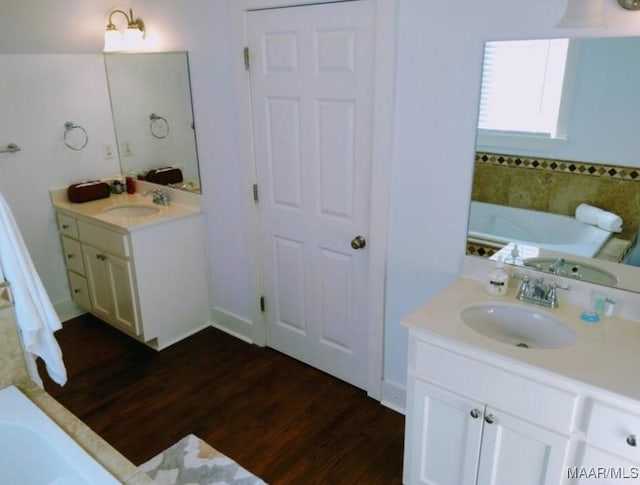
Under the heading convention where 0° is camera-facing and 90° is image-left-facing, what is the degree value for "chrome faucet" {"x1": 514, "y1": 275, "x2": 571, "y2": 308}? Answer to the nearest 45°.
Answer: approximately 45°

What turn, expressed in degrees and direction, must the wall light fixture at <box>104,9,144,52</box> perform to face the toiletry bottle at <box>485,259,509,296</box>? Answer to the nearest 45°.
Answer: approximately 90° to its left

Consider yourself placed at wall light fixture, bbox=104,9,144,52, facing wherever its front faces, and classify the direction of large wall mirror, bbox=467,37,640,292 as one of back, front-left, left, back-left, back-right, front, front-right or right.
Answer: left

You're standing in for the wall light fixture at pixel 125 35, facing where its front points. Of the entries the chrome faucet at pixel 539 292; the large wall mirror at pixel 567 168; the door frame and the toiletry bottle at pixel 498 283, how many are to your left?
4

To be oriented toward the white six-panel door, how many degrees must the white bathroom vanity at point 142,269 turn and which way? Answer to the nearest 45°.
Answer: approximately 90° to its left

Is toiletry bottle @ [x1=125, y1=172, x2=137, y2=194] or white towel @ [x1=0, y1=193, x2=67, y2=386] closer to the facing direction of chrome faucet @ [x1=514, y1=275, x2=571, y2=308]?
the white towel

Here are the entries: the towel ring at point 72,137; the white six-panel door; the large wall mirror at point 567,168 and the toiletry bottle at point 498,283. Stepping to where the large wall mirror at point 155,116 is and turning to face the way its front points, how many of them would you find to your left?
3

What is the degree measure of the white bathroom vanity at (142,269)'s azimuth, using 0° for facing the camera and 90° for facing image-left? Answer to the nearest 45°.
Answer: approximately 45°

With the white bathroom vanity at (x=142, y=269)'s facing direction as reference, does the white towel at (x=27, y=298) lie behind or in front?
in front

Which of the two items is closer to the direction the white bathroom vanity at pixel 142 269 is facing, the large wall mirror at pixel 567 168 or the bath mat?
the bath mat

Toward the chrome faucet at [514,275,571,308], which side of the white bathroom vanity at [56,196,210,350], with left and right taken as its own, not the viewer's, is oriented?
left
